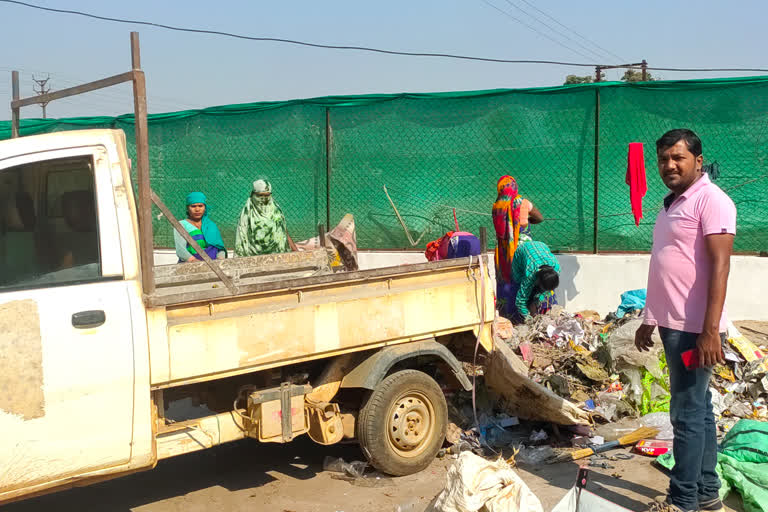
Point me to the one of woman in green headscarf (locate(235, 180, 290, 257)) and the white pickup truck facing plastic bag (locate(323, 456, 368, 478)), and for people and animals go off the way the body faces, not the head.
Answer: the woman in green headscarf

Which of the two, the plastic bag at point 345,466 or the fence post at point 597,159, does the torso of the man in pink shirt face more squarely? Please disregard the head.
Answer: the plastic bag

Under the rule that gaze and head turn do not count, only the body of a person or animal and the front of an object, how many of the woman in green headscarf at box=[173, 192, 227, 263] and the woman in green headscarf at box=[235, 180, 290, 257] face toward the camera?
2

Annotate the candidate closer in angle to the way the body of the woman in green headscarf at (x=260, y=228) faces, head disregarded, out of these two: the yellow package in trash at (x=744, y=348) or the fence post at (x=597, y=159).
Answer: the yellow package in trash

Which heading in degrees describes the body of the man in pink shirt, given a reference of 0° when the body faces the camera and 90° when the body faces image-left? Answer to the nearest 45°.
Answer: approximately 45°

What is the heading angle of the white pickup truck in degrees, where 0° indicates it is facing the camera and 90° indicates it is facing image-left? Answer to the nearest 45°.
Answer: approximately 45°

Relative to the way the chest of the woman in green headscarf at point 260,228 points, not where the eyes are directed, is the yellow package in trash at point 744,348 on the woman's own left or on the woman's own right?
on the woman's own left

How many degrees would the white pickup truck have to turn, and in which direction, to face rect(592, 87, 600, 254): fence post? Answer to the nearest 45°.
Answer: approximately 180°

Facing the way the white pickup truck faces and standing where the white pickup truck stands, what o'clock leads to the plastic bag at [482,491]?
The plastic bag is roughly at 8 o'clock from the white pickup truck.
